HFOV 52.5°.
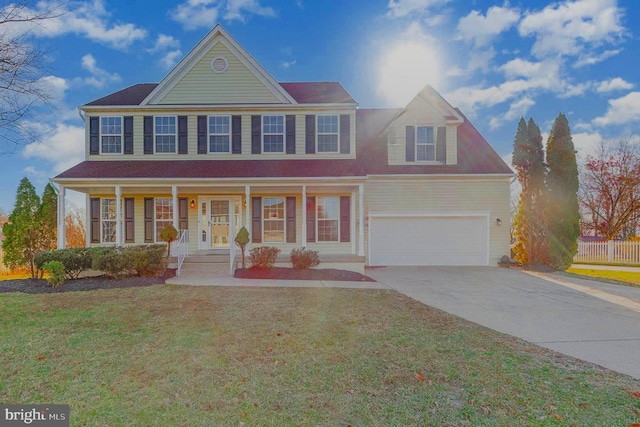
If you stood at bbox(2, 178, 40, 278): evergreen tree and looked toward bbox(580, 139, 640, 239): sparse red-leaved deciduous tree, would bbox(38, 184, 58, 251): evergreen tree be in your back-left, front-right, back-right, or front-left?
front-left

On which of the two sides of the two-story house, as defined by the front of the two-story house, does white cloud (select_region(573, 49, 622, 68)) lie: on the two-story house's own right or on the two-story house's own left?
on the two-story house's own left

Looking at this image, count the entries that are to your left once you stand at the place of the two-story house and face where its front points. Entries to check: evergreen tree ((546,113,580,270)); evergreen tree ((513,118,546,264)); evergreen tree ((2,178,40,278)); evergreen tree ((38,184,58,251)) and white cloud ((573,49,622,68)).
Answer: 3

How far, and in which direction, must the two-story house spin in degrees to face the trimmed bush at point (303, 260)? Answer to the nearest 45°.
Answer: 0° — it already faces it

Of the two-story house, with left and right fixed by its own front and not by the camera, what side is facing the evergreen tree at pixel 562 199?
left

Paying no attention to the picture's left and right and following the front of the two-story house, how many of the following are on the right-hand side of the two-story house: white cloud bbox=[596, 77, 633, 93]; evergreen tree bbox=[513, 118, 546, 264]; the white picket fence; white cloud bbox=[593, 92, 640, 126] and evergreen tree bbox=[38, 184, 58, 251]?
1

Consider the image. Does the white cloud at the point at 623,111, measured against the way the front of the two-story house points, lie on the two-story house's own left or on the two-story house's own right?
on the two-story house's own left

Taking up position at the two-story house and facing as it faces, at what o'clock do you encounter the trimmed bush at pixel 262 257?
The trimmed bush is roughly at 12 o'clock from the two-story house.

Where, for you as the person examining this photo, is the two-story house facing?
facing the viewer

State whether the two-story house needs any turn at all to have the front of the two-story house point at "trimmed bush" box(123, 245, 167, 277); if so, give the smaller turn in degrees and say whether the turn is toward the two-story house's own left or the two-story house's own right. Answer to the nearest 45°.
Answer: approximately 45° to the two-story house's own right
